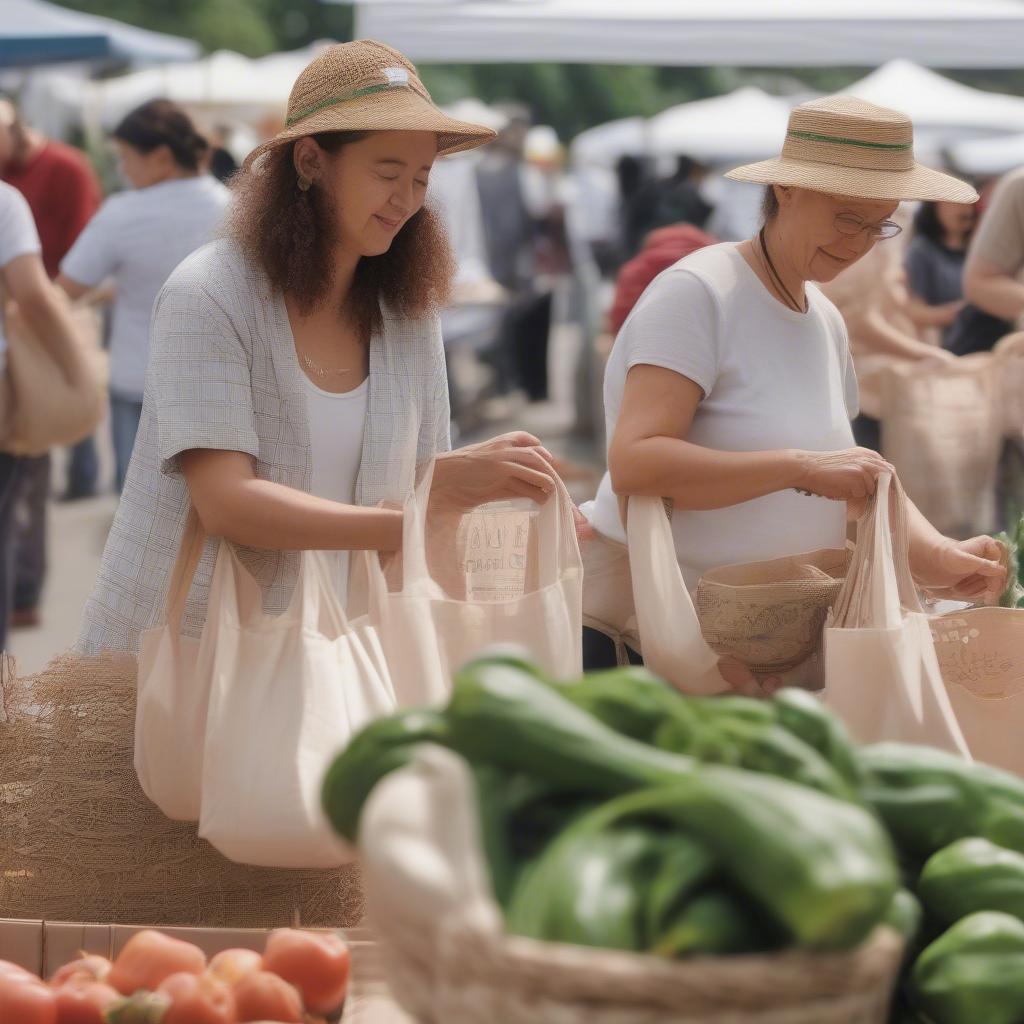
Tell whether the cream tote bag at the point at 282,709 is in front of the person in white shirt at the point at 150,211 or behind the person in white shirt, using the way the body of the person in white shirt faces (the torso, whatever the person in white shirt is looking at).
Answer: behind

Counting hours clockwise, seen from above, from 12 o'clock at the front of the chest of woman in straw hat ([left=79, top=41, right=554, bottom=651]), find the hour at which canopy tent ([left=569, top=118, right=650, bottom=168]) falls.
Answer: The canopy tent is roughly at 8 o'clock from the woman in straw hat.

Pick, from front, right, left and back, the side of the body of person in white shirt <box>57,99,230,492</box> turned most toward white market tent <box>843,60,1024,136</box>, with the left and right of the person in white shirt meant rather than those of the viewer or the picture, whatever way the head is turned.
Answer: right

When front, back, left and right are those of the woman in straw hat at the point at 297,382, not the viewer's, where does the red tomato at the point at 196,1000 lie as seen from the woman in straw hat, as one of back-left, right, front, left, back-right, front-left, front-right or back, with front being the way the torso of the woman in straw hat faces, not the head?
front-right

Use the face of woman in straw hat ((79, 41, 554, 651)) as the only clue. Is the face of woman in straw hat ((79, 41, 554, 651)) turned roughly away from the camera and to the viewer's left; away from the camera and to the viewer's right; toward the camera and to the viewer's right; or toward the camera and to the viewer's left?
toward the camera and to the viewer's right

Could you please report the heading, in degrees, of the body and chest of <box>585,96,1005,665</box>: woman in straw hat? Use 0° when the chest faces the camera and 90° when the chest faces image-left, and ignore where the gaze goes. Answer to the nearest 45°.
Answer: approximately 315°

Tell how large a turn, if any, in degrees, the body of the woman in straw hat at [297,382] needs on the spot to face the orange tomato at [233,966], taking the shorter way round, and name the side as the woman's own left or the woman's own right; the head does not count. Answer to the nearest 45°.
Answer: approximately 45° to the woman's own right
